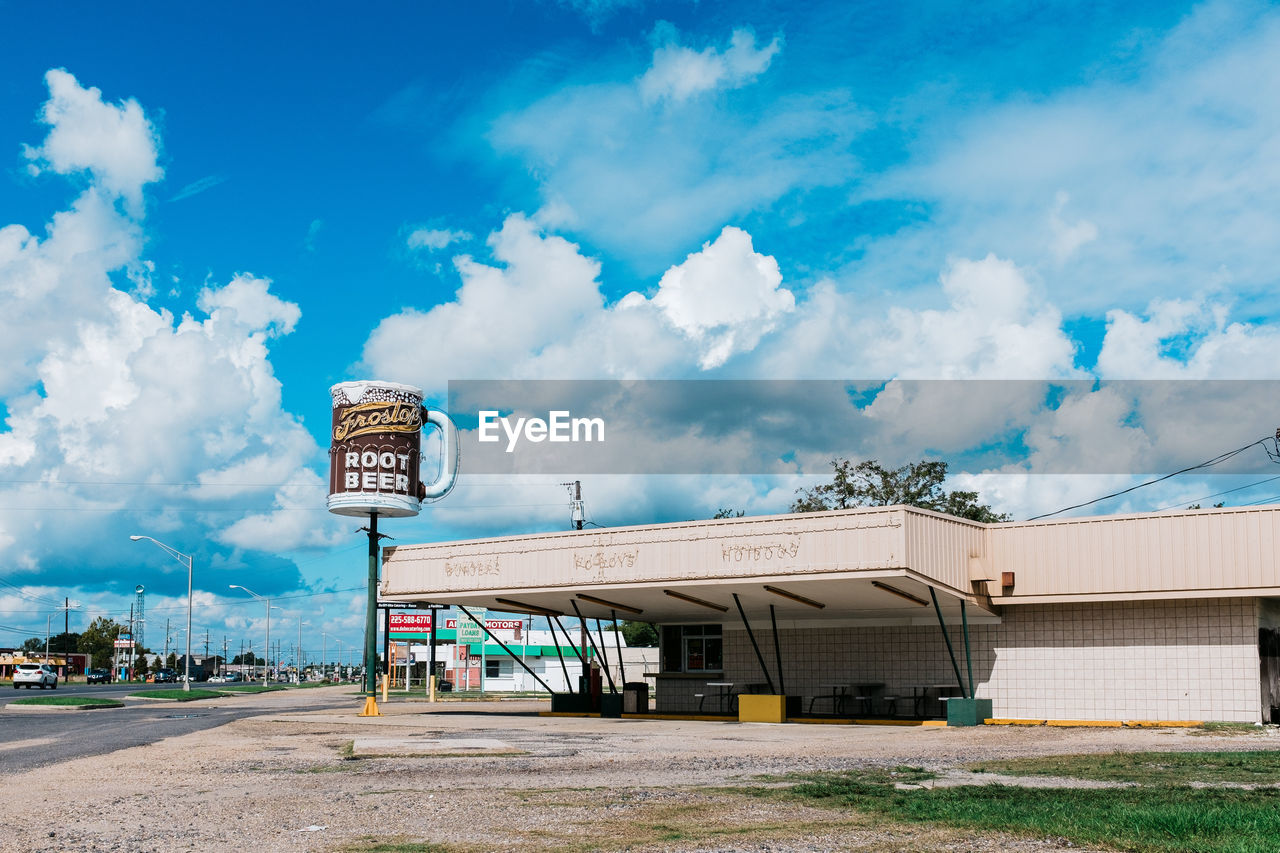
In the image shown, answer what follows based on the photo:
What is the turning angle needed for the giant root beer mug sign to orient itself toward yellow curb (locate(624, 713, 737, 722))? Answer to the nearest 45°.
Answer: approximately 45° to its left

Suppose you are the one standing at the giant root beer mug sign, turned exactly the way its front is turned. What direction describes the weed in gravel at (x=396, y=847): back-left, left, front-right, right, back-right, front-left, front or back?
front

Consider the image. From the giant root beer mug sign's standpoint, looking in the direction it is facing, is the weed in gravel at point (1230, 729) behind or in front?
in front

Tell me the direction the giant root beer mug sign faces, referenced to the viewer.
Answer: facing the viewer
